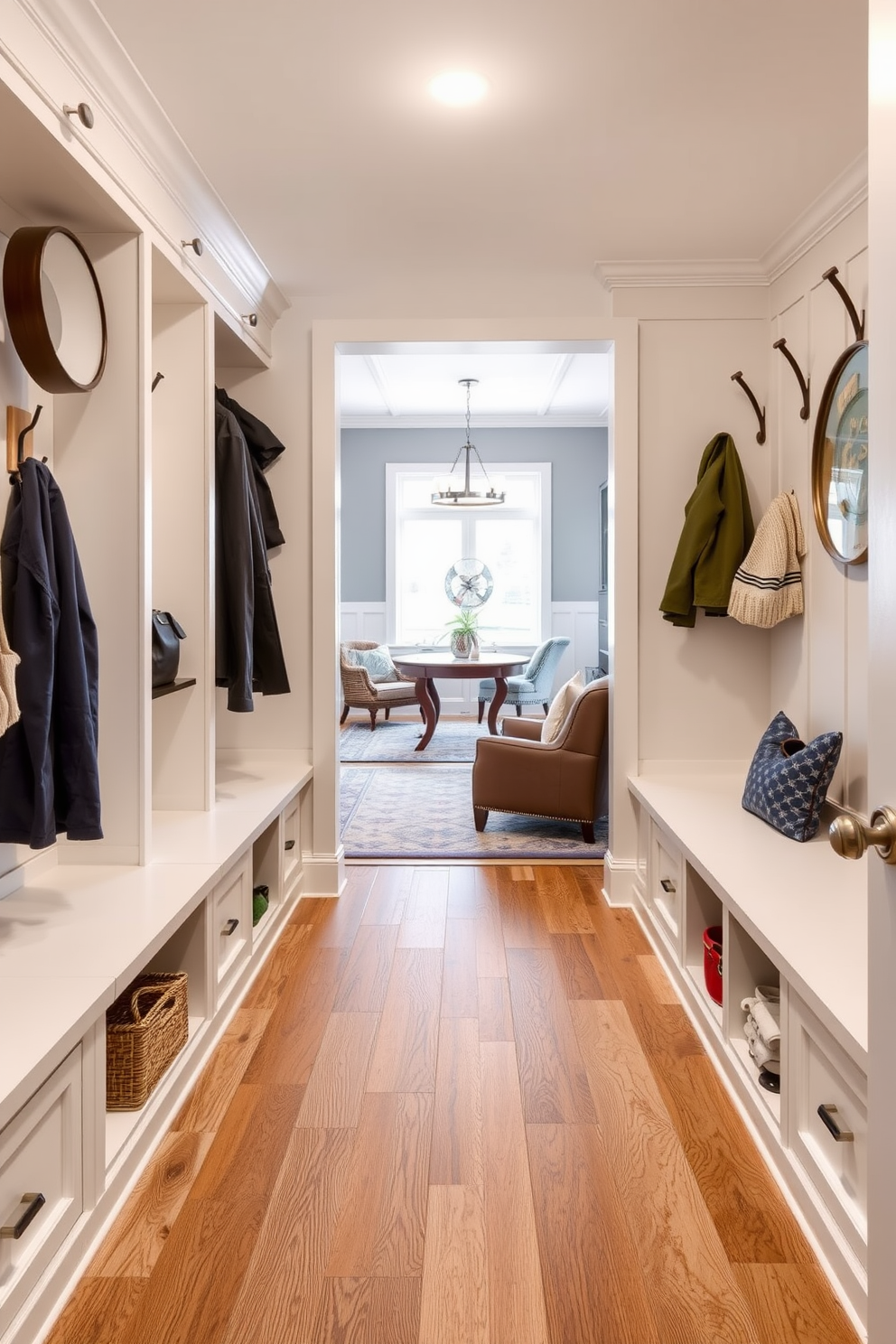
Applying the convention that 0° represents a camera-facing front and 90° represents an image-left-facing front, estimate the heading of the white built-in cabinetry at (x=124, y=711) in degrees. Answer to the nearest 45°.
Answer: approximately 270°

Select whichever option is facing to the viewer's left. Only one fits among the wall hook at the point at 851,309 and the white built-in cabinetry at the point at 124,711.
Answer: the wall hook

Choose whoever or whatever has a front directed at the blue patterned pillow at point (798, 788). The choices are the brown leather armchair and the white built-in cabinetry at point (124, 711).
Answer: the white built-in cabinetry

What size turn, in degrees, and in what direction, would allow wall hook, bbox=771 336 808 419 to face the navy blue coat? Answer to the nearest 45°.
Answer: approximately 45° to its left

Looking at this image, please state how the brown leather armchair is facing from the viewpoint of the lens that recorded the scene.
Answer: facing to the left of the viewer

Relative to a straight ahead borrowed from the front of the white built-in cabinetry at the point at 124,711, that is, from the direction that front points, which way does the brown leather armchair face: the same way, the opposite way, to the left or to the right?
the opposite way

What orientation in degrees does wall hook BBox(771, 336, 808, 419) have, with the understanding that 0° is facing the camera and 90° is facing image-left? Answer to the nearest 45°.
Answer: approximately 90°

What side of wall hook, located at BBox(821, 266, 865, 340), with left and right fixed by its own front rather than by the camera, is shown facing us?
left
